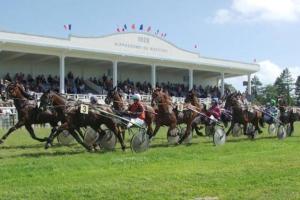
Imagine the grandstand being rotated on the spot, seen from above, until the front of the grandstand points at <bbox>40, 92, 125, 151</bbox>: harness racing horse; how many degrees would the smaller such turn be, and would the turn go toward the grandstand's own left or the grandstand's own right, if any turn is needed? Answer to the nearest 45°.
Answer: approximately 45° to the grandstand's own right

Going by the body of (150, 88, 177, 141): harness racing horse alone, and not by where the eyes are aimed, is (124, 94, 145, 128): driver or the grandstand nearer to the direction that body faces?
the driver

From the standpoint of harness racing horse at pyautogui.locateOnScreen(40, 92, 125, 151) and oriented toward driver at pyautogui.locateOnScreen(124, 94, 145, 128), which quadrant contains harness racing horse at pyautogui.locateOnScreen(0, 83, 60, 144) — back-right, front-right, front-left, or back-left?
back-left

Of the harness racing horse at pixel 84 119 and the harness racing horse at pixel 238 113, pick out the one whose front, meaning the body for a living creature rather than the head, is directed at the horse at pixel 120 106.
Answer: the harness racing horse at pixel 238 113

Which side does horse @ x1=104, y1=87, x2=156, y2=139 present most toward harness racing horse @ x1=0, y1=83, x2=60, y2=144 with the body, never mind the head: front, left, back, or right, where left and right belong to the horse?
front

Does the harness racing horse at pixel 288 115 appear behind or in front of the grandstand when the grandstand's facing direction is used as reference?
in front

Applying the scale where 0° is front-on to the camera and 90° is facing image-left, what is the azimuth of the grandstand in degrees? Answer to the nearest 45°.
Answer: approximately 315°

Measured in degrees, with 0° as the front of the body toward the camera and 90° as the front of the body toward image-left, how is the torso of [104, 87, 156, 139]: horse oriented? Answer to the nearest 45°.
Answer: approximately 90°

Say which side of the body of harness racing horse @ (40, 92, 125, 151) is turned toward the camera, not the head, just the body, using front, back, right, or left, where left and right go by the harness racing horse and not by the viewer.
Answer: left

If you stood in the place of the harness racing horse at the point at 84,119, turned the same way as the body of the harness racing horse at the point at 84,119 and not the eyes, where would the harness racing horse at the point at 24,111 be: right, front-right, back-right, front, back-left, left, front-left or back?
front-right

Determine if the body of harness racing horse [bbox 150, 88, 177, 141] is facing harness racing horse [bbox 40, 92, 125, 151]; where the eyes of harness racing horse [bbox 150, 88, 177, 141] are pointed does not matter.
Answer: yes
